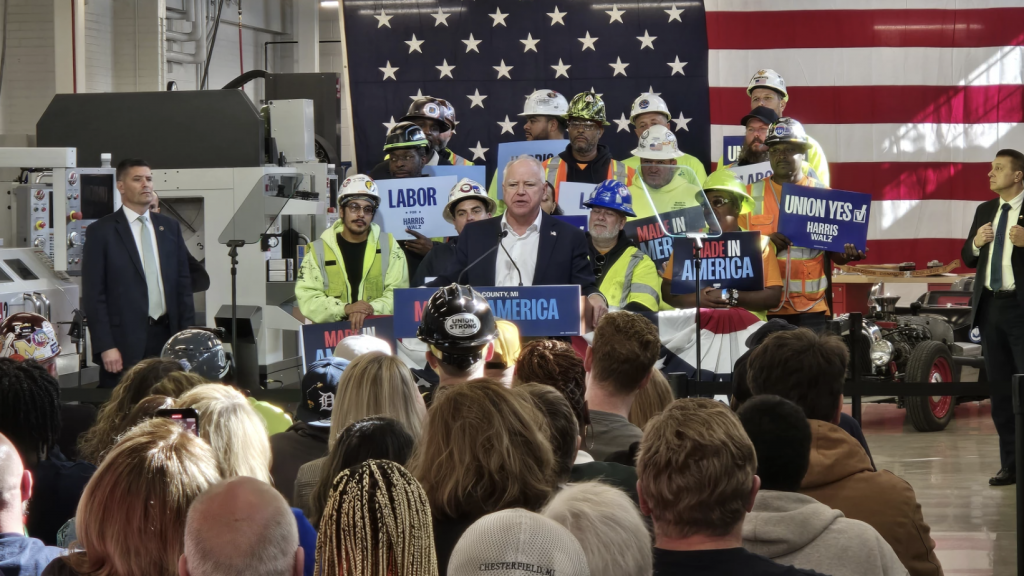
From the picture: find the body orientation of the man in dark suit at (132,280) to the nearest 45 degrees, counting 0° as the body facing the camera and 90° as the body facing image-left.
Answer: approximately 315°

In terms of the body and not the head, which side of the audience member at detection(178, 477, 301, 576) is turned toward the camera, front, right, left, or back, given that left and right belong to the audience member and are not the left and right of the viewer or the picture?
back

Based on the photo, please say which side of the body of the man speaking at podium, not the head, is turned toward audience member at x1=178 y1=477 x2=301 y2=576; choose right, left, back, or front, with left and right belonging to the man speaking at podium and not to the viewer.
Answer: front

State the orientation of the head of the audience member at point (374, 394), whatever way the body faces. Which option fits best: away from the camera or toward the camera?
away from the camera

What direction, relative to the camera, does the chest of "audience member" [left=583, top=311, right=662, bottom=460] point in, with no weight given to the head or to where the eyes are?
away from the camera

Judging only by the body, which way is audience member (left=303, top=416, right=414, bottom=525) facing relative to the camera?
away from the camera

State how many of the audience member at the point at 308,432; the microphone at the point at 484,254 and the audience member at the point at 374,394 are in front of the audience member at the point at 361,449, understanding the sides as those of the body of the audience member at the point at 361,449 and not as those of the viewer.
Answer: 3

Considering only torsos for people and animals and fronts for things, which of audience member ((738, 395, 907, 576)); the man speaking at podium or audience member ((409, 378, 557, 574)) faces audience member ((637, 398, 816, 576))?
the man speaking at podium

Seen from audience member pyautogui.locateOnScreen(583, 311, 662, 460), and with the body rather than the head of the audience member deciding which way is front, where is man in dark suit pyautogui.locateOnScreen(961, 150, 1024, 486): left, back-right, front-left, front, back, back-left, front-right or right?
front-right

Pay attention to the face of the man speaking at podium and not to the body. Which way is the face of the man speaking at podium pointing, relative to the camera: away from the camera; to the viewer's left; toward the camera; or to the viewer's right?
toward the camera

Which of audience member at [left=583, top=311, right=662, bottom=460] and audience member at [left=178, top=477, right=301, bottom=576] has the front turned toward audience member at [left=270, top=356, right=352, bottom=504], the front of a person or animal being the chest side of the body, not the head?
audience member at [left=178, top=477, right=301, bottom=576]

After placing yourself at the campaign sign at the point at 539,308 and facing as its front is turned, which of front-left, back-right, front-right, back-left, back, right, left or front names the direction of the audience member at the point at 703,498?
front

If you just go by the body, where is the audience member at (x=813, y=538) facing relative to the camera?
away from the camera

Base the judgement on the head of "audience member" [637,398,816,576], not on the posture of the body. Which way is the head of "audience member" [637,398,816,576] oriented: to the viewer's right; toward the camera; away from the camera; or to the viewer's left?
away from the camera

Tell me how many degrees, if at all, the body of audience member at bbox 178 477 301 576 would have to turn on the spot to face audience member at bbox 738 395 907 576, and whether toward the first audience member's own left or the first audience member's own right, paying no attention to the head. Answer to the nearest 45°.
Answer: approximately 90° to the first audience member's own right

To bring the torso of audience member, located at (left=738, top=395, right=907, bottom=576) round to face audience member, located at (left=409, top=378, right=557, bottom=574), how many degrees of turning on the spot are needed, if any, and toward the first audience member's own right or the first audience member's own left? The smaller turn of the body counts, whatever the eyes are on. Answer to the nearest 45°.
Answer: approximately 90° to the first audience member's own left

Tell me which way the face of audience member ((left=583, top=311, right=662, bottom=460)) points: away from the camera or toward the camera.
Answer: away from the camera

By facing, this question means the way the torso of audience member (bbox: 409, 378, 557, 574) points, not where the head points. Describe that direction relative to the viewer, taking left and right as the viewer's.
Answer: facing away from the viewer

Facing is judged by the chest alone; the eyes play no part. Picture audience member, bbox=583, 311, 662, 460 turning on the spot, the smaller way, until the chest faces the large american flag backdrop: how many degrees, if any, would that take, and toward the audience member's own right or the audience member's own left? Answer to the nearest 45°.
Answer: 0° — they already face it

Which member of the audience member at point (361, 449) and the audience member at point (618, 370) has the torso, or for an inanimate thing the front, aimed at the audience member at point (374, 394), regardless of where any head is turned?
the audience member at point (361, 449)

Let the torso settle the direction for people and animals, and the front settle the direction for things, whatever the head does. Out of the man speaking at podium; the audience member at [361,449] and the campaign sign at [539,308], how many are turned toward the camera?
2

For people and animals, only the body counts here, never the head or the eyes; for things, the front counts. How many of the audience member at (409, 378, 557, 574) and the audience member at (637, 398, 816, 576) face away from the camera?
2

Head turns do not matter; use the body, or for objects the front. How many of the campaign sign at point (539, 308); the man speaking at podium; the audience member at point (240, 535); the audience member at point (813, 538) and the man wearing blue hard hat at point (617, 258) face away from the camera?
2
